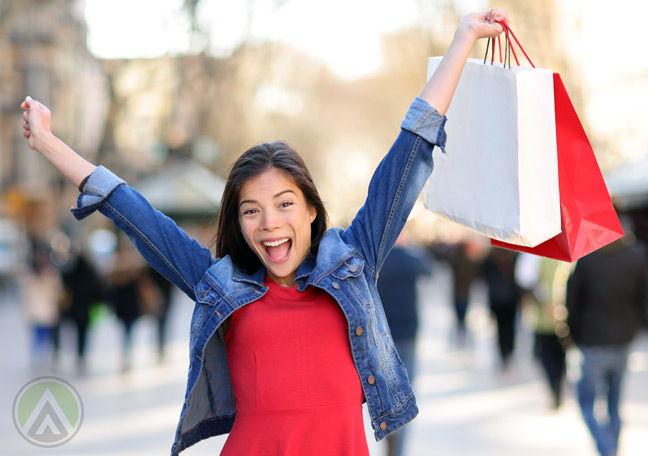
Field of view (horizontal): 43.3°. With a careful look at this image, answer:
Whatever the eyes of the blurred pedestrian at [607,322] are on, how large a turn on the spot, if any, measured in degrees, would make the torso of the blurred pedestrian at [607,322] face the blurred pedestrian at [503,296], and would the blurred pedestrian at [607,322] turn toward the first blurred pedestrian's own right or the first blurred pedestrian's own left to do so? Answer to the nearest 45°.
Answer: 0° — they already face them

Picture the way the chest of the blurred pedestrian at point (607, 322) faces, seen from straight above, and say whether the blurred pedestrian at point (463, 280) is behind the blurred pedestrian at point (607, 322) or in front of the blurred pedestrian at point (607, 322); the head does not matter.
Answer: in front

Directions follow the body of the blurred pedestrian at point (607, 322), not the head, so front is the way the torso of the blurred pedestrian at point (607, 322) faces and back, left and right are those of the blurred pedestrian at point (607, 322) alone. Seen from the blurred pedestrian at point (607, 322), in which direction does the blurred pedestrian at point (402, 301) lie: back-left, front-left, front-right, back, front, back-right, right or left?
left

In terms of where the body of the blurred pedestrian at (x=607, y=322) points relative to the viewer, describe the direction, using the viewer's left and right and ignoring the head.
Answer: facing away from the viewer

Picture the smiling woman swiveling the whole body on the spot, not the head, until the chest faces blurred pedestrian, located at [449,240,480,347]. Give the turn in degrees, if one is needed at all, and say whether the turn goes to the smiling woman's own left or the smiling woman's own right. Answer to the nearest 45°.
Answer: approximately 180°

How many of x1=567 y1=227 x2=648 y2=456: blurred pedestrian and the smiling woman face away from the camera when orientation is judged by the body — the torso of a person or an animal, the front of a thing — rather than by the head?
1

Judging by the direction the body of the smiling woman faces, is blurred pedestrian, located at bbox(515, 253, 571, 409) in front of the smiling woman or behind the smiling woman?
behind

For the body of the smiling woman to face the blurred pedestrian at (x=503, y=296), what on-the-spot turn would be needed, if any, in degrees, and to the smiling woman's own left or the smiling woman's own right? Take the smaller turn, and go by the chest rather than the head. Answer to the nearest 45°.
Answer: approximately 180°

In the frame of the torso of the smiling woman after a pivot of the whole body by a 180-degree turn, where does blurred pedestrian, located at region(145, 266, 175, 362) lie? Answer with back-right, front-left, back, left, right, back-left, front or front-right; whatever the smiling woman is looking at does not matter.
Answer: front

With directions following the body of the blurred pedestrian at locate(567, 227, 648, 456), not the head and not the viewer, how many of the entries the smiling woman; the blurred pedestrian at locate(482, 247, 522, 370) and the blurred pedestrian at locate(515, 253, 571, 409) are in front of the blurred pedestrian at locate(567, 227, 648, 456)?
2

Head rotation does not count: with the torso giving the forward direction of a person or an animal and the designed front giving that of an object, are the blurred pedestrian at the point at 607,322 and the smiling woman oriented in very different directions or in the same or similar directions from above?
very different directions

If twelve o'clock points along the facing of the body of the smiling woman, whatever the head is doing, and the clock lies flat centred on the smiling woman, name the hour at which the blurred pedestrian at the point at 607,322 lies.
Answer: The blurred pedestrian is roughly at 7 o'clock from the smiling woman.
